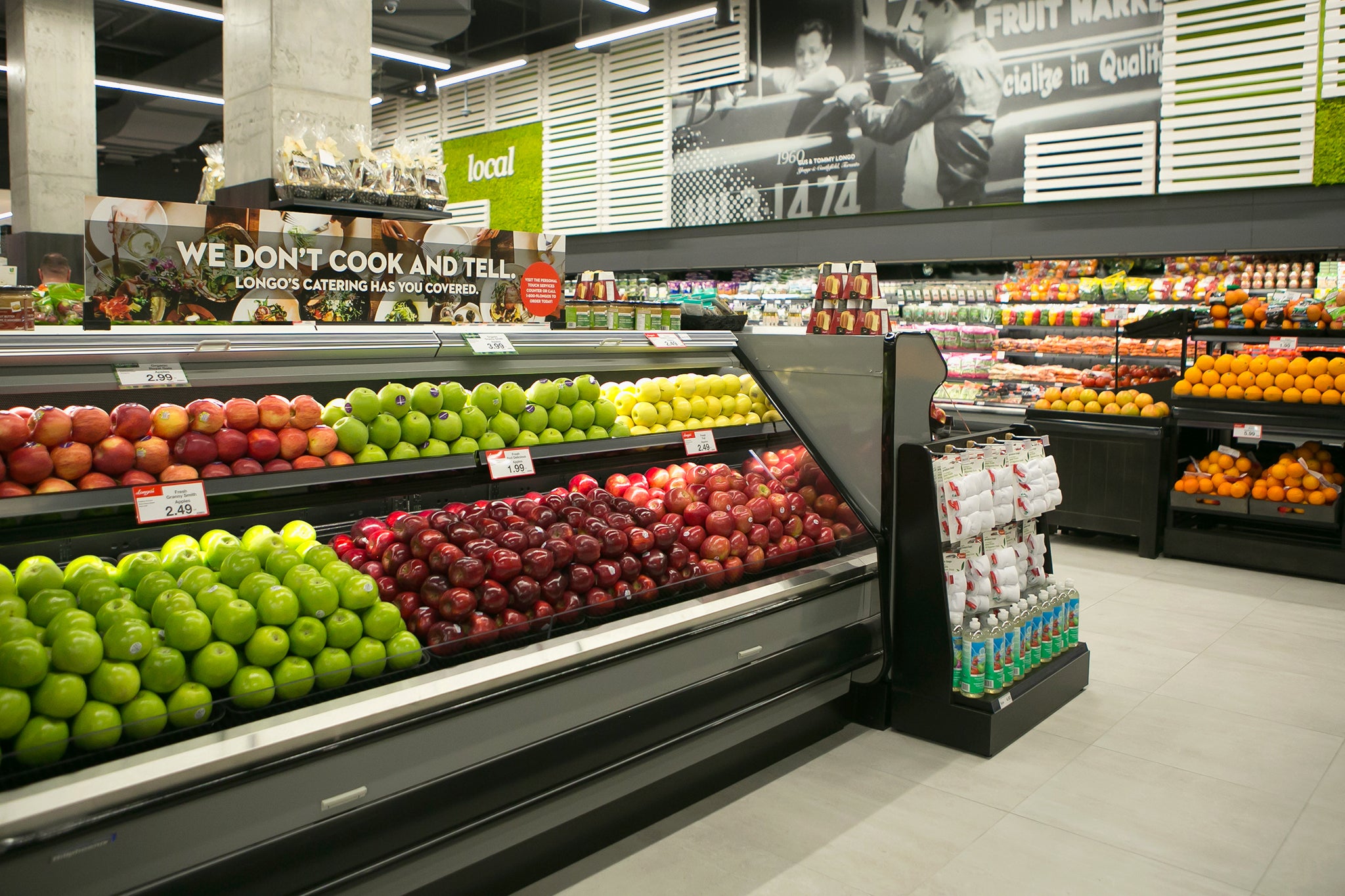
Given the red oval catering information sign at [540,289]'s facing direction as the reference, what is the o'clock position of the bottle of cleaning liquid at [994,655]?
The bottle of cleaning liquid is roughly at 10 o'clock from the red oval catering information sign.

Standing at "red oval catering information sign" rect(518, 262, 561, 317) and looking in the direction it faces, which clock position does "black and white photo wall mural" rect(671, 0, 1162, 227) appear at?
The black and white photo wall mural is roughly at 7 o'clock from the red oval catering information sign.

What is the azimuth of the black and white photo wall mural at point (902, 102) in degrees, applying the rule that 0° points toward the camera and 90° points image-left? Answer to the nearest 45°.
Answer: approximately 0°

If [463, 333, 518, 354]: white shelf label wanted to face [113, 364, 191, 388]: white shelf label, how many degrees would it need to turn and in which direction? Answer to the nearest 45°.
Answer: approximately 45° to its right

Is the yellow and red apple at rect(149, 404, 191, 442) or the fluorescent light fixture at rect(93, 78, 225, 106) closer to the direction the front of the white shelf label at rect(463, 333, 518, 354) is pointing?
the yellow and red apple
